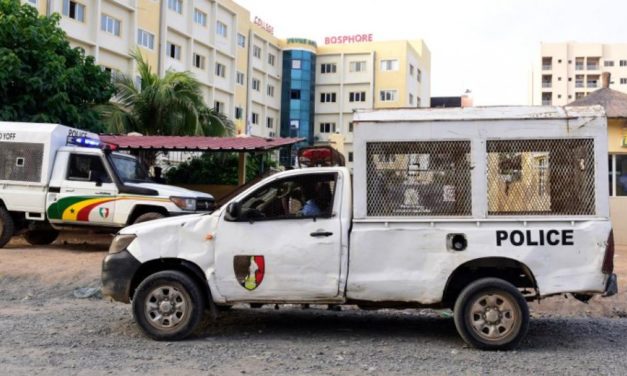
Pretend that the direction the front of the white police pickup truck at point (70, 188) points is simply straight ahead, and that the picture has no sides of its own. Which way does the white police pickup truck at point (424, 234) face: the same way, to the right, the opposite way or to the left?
the opposite way

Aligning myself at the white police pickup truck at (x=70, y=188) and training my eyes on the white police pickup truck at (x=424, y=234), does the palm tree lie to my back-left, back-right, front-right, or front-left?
back-left

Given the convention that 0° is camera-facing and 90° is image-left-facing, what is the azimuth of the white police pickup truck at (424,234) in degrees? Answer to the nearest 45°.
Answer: approximately 90°

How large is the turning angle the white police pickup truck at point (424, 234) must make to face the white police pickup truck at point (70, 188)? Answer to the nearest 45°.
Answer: approximately 45° to its right

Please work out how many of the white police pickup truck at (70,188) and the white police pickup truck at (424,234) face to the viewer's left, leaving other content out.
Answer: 1

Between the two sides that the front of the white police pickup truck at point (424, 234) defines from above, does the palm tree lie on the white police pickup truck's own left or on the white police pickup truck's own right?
on the white police pickup truck's own right

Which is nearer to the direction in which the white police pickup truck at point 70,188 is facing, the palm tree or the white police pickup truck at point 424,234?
the white police pickup truck

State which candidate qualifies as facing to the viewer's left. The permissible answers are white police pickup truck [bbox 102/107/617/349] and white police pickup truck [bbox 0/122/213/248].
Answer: white police pickup truck [bbox 102/107/617/349]
